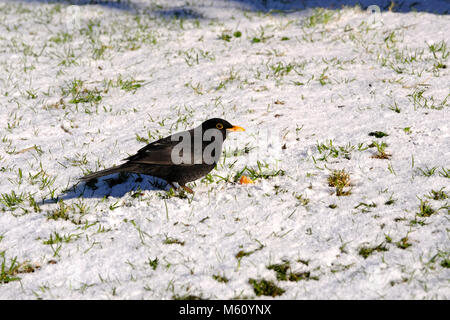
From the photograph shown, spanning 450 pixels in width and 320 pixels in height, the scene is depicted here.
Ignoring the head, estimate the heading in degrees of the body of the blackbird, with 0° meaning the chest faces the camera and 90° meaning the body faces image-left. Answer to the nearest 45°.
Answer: approximately 270°
